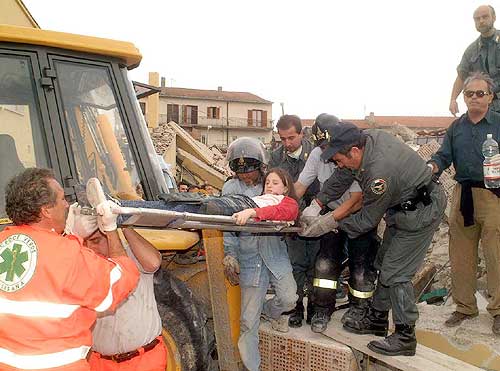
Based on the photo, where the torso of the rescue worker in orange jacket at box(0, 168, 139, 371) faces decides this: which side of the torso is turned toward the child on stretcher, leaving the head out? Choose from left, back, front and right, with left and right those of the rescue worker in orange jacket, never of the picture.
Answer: front

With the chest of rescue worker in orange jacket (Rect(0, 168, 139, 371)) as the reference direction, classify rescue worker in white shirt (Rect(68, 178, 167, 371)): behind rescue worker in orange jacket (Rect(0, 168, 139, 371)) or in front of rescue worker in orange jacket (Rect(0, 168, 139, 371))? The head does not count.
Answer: in front

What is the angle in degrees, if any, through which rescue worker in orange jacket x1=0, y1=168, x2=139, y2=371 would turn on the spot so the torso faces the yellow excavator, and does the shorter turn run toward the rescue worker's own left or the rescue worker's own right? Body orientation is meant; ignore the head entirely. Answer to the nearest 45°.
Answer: approximately 45° to the rescue worker's own left

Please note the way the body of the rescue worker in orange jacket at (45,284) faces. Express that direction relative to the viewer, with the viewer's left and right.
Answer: facing away from the viewer and to the right of the viewer

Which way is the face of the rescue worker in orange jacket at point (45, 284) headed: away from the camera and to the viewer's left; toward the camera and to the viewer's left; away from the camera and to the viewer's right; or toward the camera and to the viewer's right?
away from the camera and to the viewer's right

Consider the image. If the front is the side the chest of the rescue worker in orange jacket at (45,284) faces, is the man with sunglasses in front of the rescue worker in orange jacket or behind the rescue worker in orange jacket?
in front

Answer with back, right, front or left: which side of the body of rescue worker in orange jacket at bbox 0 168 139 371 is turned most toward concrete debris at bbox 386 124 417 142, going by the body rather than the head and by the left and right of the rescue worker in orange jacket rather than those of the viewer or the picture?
front
